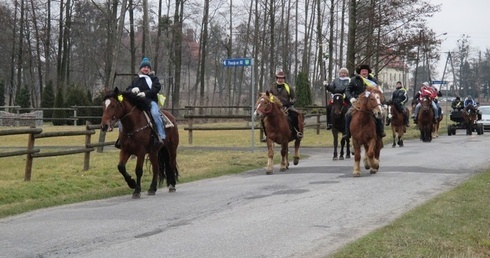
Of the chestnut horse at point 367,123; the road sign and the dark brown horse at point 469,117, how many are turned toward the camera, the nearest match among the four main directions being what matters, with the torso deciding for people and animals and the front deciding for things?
3

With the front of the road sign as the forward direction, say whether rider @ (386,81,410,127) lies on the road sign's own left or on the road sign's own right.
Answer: on the road sign's own left

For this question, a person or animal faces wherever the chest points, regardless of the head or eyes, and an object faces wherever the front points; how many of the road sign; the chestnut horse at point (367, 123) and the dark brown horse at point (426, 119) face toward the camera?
3

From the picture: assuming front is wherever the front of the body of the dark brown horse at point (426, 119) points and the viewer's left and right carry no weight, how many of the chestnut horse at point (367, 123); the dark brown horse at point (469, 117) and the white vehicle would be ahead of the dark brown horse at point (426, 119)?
1

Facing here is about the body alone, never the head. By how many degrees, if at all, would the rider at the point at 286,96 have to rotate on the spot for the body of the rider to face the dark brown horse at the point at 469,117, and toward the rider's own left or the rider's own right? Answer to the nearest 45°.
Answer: approximately 180°

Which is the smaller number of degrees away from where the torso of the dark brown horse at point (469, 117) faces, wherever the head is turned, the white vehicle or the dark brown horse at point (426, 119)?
the dark brown horse

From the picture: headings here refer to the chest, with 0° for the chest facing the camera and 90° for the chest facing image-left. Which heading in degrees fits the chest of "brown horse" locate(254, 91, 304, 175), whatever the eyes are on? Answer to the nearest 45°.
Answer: approximately 45°
